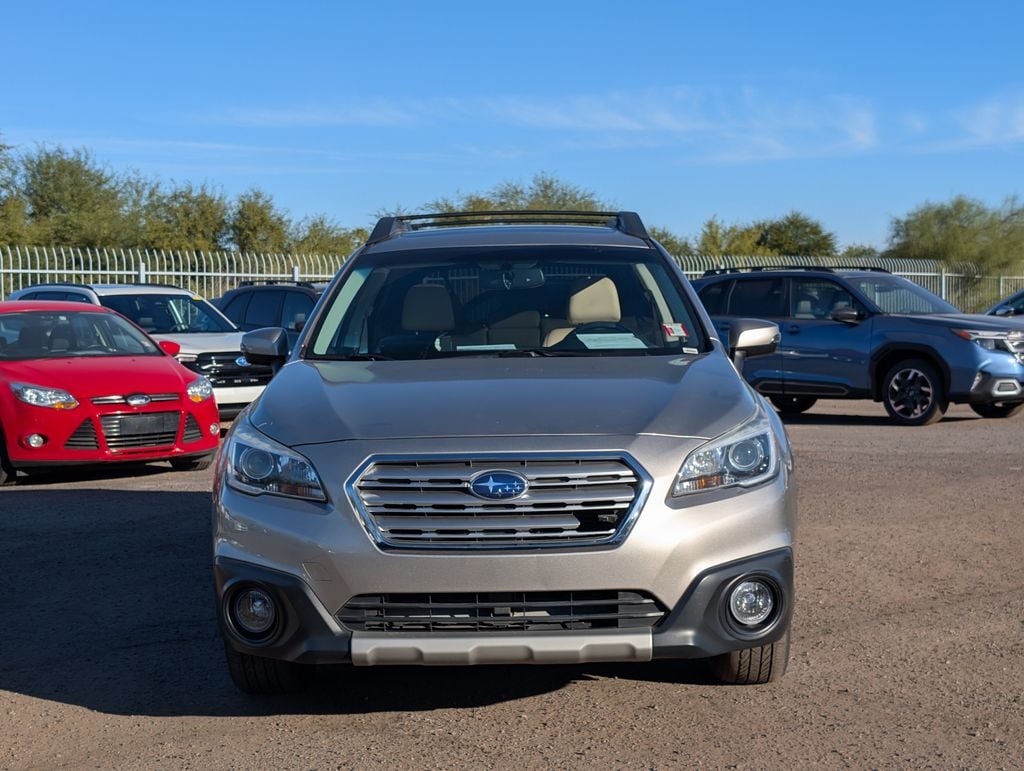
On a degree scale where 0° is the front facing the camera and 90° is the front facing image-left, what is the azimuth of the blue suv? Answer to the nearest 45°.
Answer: approximately 315°

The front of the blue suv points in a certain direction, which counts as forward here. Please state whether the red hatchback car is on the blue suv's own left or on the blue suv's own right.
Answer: on the blue suv's own right

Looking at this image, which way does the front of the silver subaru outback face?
toward the camera

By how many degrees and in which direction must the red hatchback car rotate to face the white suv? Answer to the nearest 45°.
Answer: approximately 135° to its left

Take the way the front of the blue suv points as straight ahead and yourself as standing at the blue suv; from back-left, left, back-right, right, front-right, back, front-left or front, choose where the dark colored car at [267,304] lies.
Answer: back-right

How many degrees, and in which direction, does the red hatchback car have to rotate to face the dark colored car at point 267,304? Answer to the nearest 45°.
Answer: approximately 135° to its left

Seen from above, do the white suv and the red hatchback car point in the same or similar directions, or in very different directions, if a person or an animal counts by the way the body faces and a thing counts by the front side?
same or similar directions

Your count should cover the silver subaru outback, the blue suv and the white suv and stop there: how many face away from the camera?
0

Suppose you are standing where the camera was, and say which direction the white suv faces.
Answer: facing the viewer and to the right of the viewer

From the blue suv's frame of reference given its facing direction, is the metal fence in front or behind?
behind

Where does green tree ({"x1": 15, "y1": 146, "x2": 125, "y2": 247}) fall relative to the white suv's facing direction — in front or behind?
behind

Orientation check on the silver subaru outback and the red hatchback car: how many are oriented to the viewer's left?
0

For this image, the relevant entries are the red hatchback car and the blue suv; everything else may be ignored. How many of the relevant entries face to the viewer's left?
0
